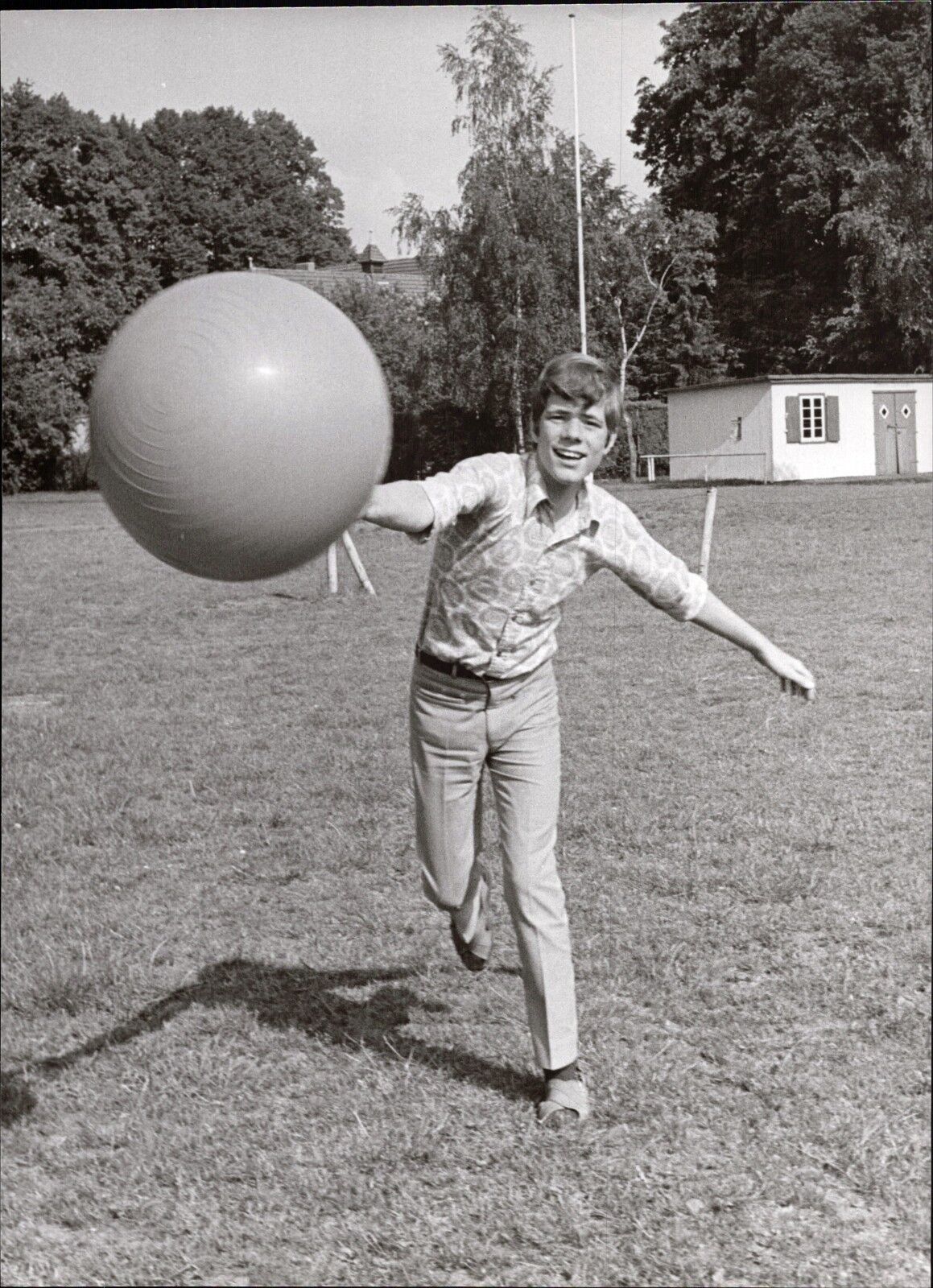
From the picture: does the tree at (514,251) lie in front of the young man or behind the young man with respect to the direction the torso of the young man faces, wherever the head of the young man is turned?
behind

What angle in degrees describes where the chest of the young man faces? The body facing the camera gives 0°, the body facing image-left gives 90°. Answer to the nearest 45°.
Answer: approximately 0°

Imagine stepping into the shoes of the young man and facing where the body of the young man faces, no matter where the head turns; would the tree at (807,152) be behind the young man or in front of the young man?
behind

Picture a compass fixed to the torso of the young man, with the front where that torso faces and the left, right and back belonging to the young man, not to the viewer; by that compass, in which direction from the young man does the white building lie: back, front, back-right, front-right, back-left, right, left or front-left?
back

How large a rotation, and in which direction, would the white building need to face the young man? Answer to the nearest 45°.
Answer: approximately 45° to its right

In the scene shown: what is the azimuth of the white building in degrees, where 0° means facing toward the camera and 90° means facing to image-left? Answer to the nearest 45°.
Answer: approximately 315°

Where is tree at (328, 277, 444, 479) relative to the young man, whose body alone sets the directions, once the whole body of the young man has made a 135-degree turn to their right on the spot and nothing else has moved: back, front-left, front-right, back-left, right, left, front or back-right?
front-right
